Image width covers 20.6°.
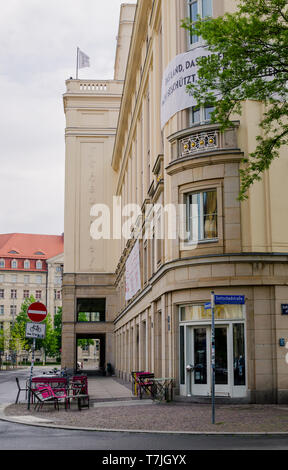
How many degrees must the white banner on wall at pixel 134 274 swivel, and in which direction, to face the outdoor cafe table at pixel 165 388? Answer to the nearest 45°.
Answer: approximately 90° to its left

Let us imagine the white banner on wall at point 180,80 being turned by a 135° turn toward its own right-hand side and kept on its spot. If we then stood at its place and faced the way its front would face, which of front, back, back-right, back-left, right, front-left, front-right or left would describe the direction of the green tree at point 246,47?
back

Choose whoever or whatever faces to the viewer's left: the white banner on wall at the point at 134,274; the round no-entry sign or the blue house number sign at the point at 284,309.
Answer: the white banner on wall

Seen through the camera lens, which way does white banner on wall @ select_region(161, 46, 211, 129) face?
facing the viewer and to the left of the viewer

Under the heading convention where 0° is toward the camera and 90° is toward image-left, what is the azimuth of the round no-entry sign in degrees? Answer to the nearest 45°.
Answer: approximately 0°

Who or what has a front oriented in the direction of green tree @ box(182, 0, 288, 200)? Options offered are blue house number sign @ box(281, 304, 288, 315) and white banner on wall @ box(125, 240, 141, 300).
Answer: the blue house number sign

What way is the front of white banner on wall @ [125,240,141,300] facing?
to the viewer's left

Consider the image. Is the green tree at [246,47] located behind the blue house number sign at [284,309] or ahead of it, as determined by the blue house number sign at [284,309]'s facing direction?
ahead

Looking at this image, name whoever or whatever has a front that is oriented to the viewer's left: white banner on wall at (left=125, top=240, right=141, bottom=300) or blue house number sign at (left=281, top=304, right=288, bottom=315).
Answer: the white banner on wall

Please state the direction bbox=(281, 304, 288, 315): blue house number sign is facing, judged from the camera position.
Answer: facing the viewer

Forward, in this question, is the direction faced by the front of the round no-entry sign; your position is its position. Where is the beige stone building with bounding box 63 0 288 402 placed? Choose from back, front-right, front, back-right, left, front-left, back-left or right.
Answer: left

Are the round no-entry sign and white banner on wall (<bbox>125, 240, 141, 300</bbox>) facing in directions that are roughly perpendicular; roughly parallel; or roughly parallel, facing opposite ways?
roughly perpendicular
